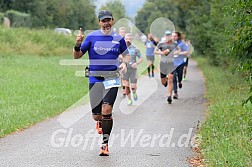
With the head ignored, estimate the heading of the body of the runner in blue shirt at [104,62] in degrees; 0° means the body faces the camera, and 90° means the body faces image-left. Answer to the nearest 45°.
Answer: approximately 0°

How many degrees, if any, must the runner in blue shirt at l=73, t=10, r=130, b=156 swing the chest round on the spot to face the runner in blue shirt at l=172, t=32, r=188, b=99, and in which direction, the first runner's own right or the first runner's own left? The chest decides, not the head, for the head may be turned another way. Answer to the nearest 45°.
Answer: approximately 180°
